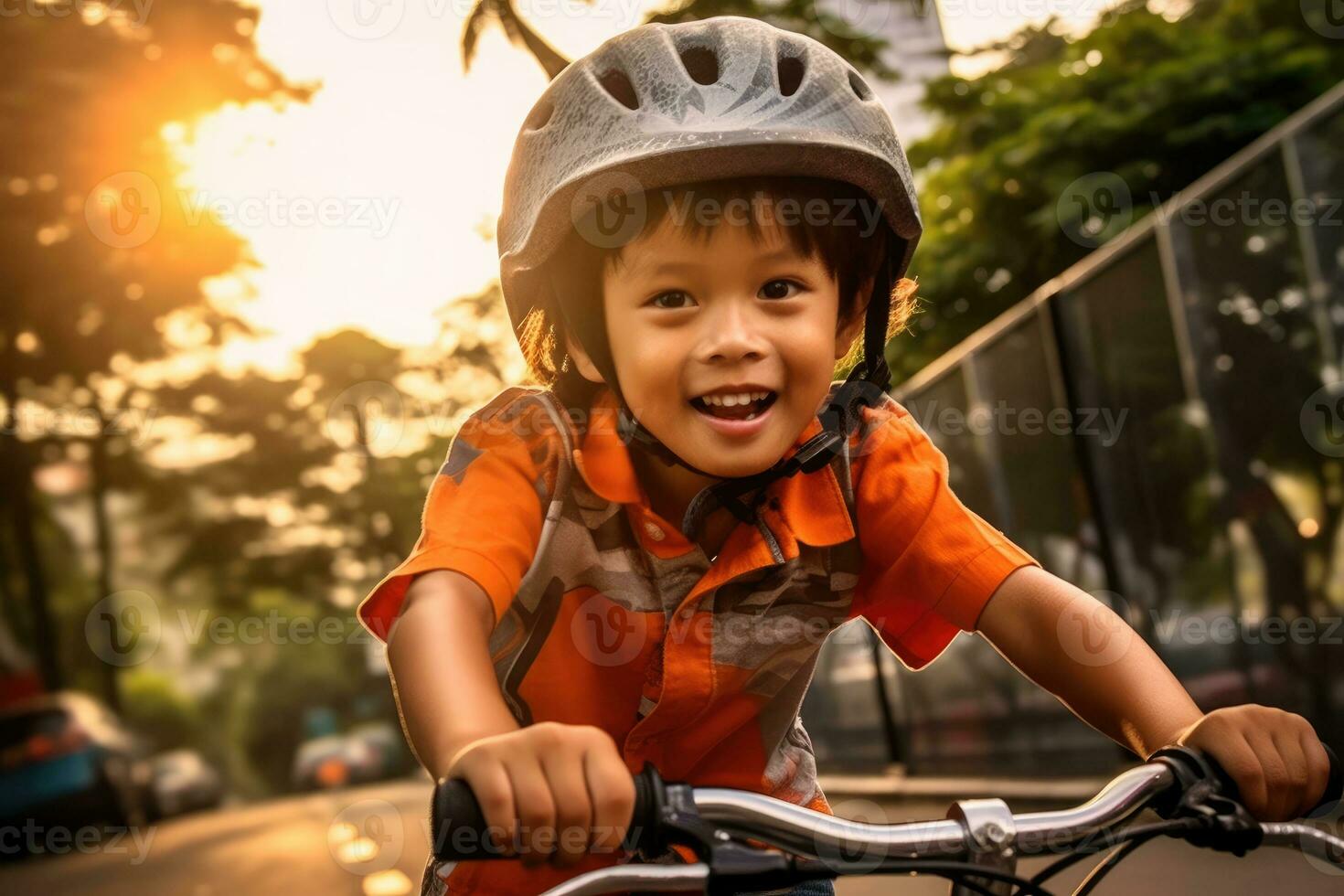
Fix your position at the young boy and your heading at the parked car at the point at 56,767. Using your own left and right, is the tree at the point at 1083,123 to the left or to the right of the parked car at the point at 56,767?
right

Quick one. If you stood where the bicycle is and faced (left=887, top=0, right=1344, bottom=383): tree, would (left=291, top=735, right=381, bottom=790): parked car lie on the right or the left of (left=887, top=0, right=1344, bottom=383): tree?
left

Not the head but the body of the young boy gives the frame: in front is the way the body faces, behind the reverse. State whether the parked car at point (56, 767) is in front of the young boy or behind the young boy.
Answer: behind

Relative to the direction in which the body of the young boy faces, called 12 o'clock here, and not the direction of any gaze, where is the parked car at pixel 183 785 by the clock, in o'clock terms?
The parked car is roughly at 5 o'clock from the young boy.

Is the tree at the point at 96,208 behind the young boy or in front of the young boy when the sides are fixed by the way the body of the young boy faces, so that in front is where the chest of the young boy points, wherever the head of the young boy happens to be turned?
behind

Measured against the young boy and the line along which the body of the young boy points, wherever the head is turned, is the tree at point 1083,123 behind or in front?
behind

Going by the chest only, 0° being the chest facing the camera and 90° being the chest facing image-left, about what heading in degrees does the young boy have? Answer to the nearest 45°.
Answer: approximately 0°

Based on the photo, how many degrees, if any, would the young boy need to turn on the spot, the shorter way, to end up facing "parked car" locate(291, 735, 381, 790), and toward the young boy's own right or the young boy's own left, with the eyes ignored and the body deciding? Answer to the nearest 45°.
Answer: approximately 180°
